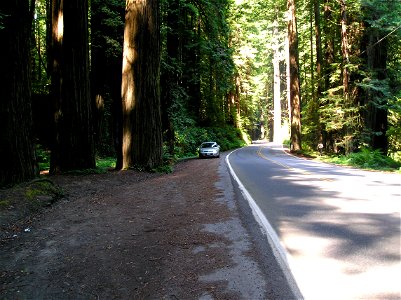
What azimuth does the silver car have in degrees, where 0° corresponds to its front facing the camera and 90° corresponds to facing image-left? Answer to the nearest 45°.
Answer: approximately 0°

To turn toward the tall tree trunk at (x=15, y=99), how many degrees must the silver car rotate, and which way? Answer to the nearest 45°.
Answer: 0° — it already faces it

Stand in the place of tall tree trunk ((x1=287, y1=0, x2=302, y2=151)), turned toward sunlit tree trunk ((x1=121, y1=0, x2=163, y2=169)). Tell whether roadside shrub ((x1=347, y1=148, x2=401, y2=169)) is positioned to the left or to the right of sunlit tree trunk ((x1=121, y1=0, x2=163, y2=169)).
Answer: left

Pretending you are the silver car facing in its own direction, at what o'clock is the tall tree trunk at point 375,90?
The tall tree trunk is roughly at 10 o'clock from the silver car.

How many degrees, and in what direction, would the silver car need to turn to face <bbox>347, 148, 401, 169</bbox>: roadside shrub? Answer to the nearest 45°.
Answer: approximately 45° to its left

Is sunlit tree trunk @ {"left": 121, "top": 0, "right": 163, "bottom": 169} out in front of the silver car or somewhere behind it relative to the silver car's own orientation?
in front

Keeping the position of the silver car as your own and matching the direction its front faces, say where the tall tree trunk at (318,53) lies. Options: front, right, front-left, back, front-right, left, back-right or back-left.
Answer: left

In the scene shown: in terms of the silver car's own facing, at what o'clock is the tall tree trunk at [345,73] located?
The tall tree trunk is roughly at 10 o'clock from the silver car.

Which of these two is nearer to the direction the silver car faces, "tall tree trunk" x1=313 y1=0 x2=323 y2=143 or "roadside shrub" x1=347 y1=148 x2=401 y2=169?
the roadside shrub

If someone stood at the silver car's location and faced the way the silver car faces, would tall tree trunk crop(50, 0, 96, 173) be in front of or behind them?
in front
